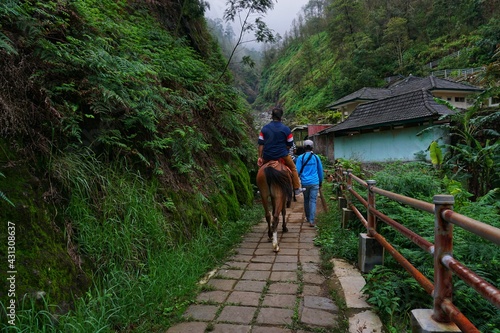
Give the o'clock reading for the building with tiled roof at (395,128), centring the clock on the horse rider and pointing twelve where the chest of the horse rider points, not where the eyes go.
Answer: The building with tiled roof is roughly at 1 o'clock from the horse rider.

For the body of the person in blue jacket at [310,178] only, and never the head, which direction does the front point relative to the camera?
away from the camera

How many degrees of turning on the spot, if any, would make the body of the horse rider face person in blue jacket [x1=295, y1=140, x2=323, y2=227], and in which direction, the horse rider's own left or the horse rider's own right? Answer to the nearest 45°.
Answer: approximately 45° to the horse rider's own right

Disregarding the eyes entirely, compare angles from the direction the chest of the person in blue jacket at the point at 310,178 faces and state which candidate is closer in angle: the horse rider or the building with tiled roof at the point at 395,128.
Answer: the building with tiled roof

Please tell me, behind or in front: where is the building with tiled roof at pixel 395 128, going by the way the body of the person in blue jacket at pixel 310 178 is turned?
in front

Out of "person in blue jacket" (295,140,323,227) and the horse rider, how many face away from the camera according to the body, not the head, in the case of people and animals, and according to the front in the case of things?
2

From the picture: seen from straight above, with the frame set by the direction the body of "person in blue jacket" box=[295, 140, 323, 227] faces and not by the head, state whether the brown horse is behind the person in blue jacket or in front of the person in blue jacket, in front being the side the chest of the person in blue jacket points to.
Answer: behind

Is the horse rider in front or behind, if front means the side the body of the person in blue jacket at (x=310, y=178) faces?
behind

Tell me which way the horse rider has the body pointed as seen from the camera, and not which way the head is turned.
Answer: away from the camera
